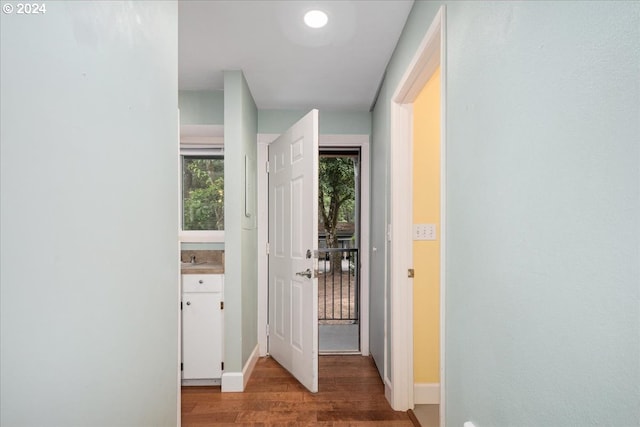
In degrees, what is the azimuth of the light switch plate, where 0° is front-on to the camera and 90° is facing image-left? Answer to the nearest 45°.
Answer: approximately 0°

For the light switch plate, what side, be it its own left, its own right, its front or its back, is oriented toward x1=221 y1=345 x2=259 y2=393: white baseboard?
right

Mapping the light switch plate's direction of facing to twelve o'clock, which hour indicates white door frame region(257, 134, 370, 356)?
The white door frame is roughly at 5 o'clock from the light switch plate.

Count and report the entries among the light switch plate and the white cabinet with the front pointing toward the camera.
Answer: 2

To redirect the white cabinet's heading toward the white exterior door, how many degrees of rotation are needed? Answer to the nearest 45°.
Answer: approximately 90° to its left

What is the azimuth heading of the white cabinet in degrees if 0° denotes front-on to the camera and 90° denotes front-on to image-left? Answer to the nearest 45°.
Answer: approximately 0°
